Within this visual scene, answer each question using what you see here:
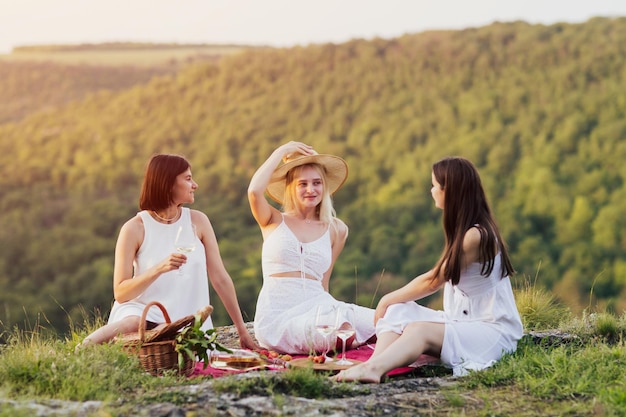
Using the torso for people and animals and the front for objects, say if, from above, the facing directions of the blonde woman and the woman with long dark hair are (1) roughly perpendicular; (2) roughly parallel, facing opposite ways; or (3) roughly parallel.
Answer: roughly perpendicular

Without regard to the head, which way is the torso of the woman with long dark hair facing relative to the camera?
to the viewer's left

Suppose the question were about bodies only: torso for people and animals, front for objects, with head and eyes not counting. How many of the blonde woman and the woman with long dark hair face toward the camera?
1

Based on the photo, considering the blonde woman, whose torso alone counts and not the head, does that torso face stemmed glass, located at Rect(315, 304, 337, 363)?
yes

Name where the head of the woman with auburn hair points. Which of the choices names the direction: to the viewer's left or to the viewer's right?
to the viewer's right

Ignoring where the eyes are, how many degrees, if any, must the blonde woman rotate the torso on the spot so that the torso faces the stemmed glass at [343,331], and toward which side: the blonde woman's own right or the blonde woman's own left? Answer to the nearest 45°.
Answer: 0° — they already face it
